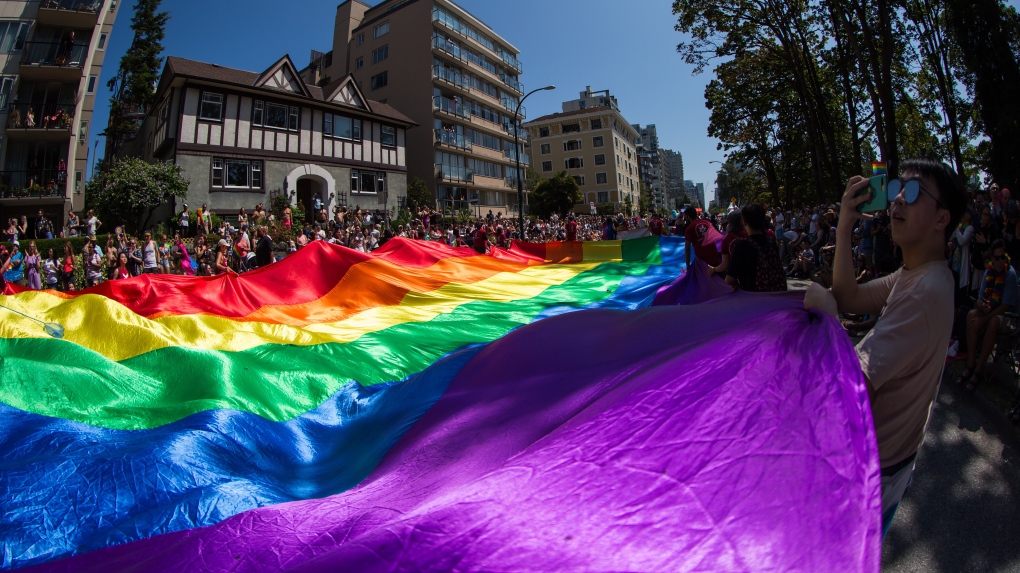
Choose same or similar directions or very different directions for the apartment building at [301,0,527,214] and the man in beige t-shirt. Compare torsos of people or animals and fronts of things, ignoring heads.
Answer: very different directions

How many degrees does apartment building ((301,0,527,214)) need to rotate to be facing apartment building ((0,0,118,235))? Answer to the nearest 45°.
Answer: approximately 90° to its right

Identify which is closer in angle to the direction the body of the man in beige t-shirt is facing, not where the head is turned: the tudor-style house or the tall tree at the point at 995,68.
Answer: the tudor-style house

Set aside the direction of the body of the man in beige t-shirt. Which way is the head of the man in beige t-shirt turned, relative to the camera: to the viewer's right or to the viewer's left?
to the viewer's left

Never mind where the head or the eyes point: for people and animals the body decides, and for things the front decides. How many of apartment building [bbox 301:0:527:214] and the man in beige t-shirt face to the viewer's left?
1

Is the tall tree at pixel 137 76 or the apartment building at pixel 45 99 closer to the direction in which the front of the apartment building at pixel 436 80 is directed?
the apartment building

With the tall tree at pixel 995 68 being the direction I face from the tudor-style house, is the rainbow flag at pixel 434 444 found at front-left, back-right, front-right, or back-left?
front-right

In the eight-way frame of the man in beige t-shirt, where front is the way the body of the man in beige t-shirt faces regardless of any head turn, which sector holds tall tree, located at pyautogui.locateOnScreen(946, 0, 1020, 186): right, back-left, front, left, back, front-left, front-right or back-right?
right

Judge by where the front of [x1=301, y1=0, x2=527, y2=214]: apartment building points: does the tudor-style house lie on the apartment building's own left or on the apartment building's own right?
on the apartment building's own right

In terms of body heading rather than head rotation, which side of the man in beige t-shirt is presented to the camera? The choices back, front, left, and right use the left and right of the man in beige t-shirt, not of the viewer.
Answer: left
